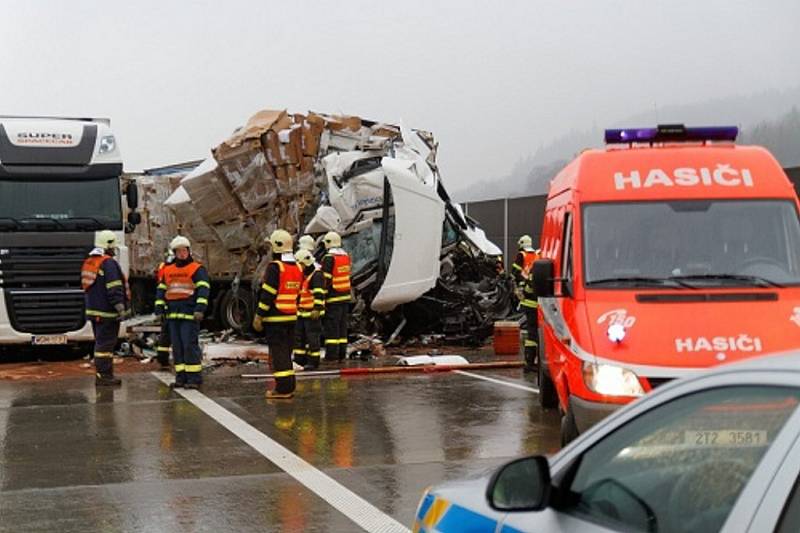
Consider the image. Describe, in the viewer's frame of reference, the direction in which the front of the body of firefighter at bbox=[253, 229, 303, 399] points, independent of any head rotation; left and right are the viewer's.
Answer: facing away from the viewer and to the left of the viewer

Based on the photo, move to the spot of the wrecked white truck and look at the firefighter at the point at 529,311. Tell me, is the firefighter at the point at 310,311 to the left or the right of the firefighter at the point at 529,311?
right

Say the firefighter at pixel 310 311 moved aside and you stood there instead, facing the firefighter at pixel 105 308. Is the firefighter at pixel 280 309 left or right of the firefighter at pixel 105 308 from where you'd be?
left

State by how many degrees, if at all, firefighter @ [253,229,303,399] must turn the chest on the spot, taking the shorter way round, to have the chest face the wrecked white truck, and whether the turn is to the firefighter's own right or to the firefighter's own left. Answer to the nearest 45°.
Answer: approximately 45° to the firefighter's own right

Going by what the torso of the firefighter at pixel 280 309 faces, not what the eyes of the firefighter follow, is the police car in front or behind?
behind

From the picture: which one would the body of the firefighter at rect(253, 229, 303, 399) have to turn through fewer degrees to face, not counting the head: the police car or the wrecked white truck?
the wrecked white truck

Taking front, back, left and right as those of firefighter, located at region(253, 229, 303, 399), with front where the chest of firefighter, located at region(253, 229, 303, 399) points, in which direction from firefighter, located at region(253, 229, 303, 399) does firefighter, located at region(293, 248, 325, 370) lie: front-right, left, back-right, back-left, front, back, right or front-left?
front-right
